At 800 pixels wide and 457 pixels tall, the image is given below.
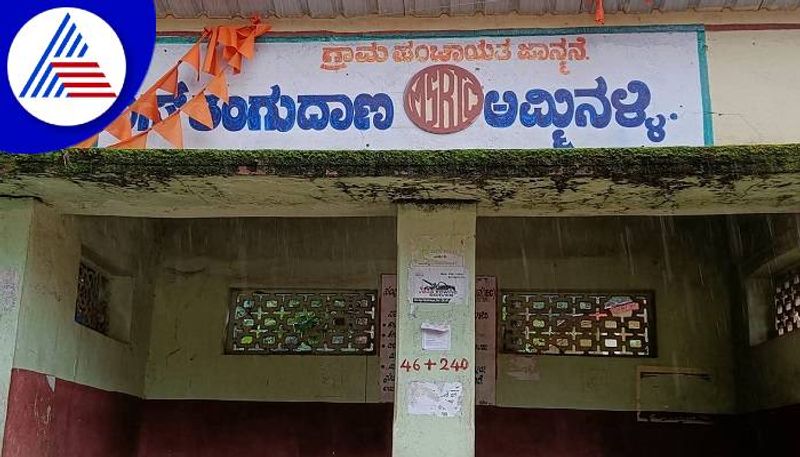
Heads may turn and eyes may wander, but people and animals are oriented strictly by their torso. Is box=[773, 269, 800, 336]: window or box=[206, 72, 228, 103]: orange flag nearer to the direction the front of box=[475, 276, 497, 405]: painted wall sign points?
the orange flag

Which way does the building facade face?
toward the camera

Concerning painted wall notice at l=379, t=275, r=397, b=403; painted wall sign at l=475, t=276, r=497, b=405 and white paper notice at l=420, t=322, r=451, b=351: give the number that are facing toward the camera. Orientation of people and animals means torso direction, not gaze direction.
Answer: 3

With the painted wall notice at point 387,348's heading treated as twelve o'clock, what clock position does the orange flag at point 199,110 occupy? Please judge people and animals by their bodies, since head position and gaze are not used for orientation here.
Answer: The orange flag is roughly at 1 o'clock from the painted wall notice.

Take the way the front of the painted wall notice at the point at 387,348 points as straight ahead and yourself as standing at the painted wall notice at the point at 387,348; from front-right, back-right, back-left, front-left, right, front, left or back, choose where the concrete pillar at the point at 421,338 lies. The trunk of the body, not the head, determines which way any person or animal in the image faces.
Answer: front

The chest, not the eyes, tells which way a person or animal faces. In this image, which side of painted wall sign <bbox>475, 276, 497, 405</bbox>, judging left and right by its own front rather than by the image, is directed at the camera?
front

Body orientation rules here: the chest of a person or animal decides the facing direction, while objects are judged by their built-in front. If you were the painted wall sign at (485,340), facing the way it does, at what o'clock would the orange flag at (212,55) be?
The orange flag is roughly at 1 o'clock from the painted wall sign.

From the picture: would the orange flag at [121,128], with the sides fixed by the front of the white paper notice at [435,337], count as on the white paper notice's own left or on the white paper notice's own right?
on the white paper notice's own right

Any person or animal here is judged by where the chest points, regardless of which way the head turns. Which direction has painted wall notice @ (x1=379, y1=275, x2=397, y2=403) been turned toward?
toward the camera

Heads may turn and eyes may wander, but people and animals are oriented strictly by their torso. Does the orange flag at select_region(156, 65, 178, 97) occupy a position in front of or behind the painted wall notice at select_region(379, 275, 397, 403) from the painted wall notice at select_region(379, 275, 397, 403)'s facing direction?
in front

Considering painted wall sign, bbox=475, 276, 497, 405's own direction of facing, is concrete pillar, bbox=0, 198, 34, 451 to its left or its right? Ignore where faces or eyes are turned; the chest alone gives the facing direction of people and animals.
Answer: on its right

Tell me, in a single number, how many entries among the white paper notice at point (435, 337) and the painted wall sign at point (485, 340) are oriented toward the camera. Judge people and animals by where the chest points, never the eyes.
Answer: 2

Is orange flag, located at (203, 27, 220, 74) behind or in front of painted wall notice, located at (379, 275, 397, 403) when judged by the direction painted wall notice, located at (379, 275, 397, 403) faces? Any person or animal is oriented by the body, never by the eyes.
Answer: in front

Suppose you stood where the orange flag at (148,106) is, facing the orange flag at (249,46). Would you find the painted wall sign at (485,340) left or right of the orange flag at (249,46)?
left

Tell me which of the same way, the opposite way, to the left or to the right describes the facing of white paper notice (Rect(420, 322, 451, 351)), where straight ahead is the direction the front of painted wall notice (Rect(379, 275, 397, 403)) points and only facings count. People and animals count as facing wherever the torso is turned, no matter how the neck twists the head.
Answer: the same way
